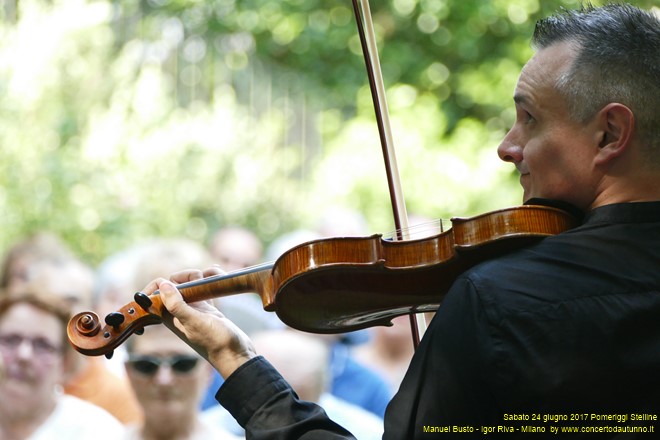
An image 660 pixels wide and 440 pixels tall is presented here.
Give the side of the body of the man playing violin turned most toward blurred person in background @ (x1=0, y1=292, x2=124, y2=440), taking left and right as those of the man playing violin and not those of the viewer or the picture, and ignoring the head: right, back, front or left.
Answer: front

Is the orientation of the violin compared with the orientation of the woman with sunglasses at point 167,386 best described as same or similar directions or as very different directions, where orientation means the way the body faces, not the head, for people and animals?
very different directions

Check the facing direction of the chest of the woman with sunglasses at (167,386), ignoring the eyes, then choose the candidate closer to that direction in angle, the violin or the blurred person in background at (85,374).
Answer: the violin

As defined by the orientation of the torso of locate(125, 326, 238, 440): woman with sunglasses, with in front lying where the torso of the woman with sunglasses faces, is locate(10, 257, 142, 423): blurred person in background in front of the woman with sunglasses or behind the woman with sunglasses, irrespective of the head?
behind

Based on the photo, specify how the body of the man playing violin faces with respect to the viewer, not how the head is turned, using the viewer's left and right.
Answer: facing away from the viewer and to the left of the viewer

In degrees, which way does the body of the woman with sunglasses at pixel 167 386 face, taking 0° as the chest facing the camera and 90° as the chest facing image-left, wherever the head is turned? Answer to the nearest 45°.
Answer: approximately 0°

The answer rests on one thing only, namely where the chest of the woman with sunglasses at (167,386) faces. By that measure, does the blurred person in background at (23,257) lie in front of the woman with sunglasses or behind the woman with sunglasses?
behind

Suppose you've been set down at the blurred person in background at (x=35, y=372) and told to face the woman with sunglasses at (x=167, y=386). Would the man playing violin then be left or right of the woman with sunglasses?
right

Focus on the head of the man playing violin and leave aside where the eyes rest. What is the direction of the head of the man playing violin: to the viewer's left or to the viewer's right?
to the viewer's left

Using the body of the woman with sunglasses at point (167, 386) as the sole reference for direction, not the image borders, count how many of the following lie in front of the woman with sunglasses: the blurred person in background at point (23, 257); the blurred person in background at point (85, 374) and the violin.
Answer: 1

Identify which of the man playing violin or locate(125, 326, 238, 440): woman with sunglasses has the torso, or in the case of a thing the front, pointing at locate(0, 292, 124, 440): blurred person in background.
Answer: the man playing violin
